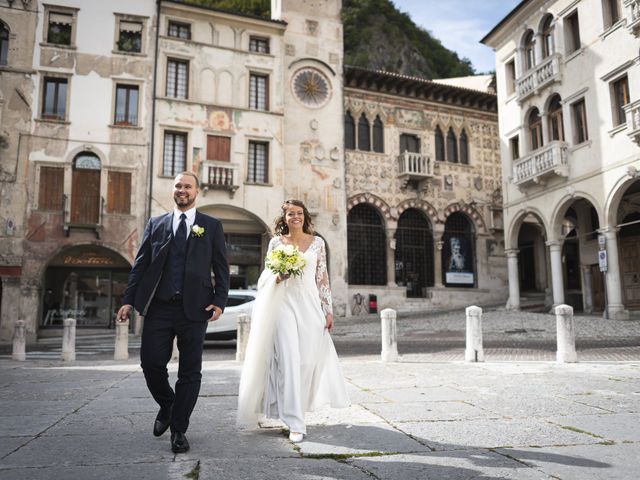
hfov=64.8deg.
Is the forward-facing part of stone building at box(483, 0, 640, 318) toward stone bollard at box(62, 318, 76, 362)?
yes

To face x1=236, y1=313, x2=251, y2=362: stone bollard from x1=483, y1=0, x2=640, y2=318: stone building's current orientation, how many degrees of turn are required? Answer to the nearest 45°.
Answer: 0° — it already faces it

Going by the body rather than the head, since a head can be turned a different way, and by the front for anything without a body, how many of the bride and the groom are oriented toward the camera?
2

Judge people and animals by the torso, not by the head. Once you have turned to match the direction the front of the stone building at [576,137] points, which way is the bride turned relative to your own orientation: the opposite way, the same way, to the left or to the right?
to the left

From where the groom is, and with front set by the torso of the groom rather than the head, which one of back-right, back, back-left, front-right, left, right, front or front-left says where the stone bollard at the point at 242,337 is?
back

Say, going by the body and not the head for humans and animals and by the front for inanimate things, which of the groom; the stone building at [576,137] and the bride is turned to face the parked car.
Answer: the stone building
